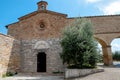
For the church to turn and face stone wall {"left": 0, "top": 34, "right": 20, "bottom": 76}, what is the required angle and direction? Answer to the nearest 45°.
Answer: approximately 45° to its right

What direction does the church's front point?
toward the camera

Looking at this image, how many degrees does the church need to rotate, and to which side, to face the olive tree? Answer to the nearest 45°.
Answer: approximately 45° to its left
